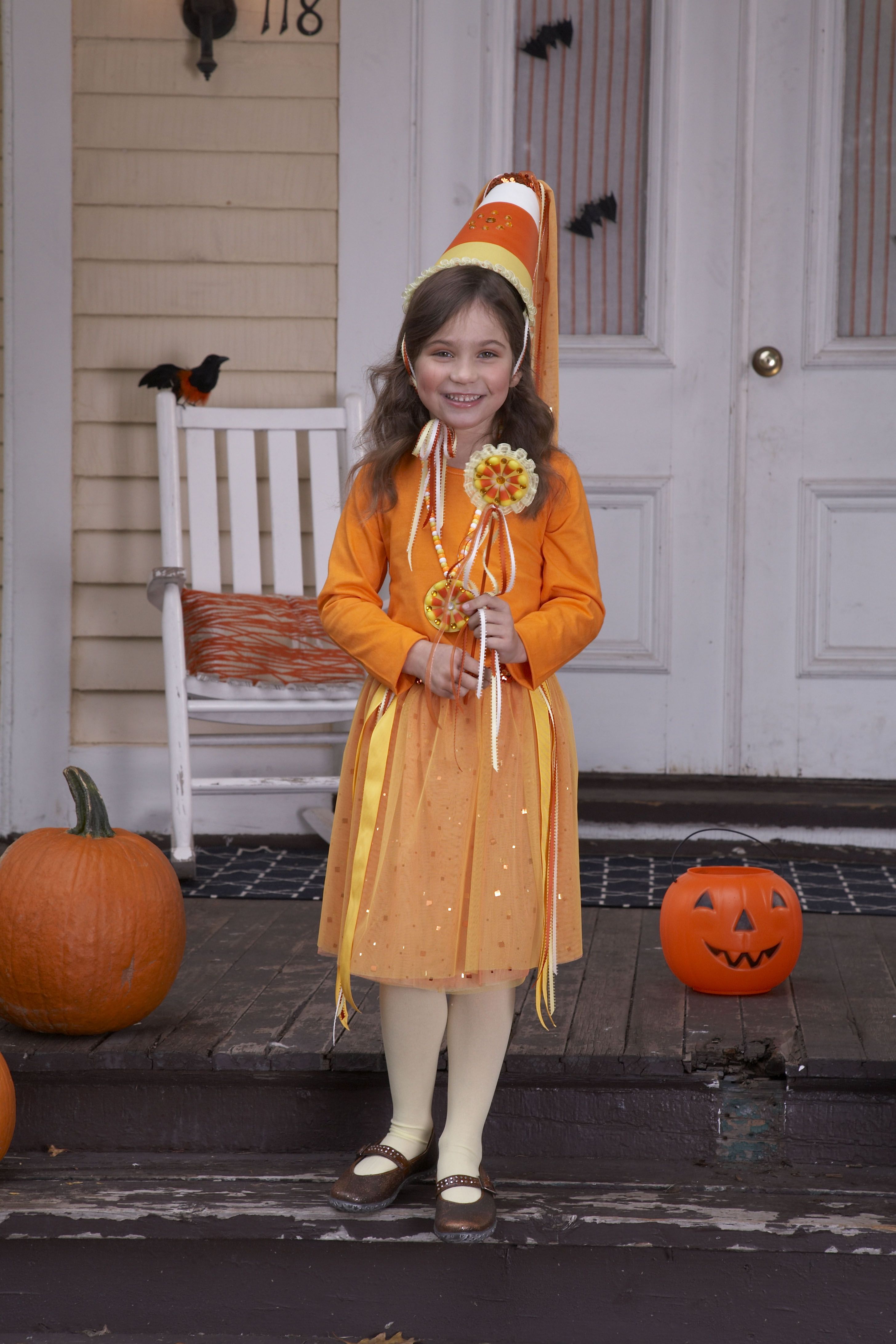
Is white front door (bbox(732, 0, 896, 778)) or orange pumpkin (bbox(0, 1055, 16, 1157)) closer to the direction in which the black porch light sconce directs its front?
the orange pumpkin

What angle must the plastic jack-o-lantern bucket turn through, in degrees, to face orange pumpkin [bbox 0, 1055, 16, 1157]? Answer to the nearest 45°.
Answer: approximately 45° to its right

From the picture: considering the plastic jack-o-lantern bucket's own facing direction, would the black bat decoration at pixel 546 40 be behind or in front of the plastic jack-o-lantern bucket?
behind

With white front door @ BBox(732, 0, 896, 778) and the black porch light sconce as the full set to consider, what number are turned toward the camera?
2
